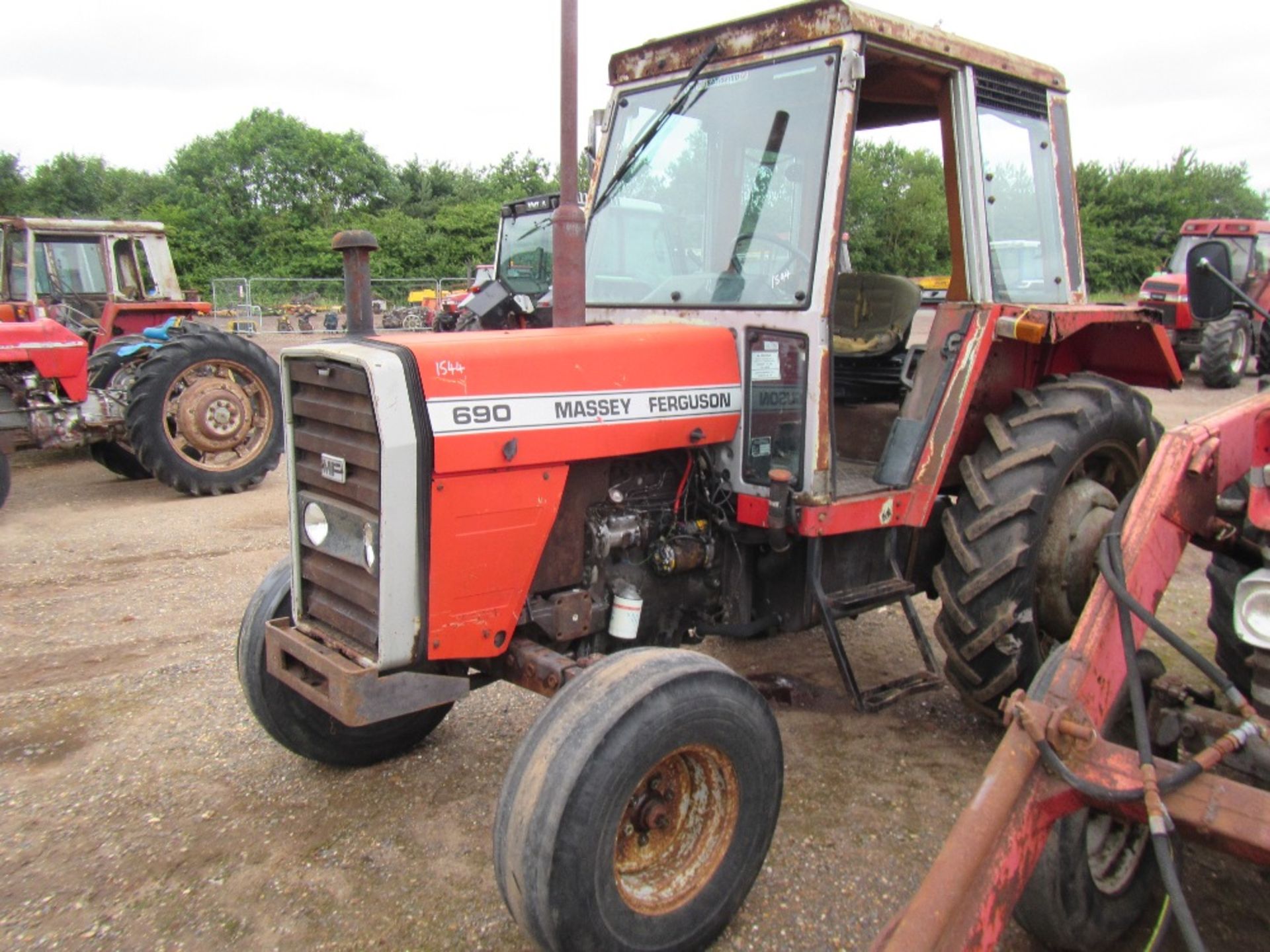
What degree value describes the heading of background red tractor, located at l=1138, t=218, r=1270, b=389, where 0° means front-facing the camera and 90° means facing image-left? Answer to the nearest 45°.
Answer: approximately 45°

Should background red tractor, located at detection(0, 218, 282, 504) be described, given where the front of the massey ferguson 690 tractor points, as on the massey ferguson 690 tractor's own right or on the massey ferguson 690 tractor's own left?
on the massey ferguson 690 tractor's own right

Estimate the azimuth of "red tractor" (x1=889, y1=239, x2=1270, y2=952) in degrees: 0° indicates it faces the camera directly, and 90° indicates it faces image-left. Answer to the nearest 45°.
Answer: approximately 45°

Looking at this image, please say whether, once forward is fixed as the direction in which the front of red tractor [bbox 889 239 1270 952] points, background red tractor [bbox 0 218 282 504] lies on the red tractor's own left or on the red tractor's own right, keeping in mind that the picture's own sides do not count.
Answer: on the red tractor's own right

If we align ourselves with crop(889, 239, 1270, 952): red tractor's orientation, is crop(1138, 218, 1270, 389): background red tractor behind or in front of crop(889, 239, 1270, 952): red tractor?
behind
